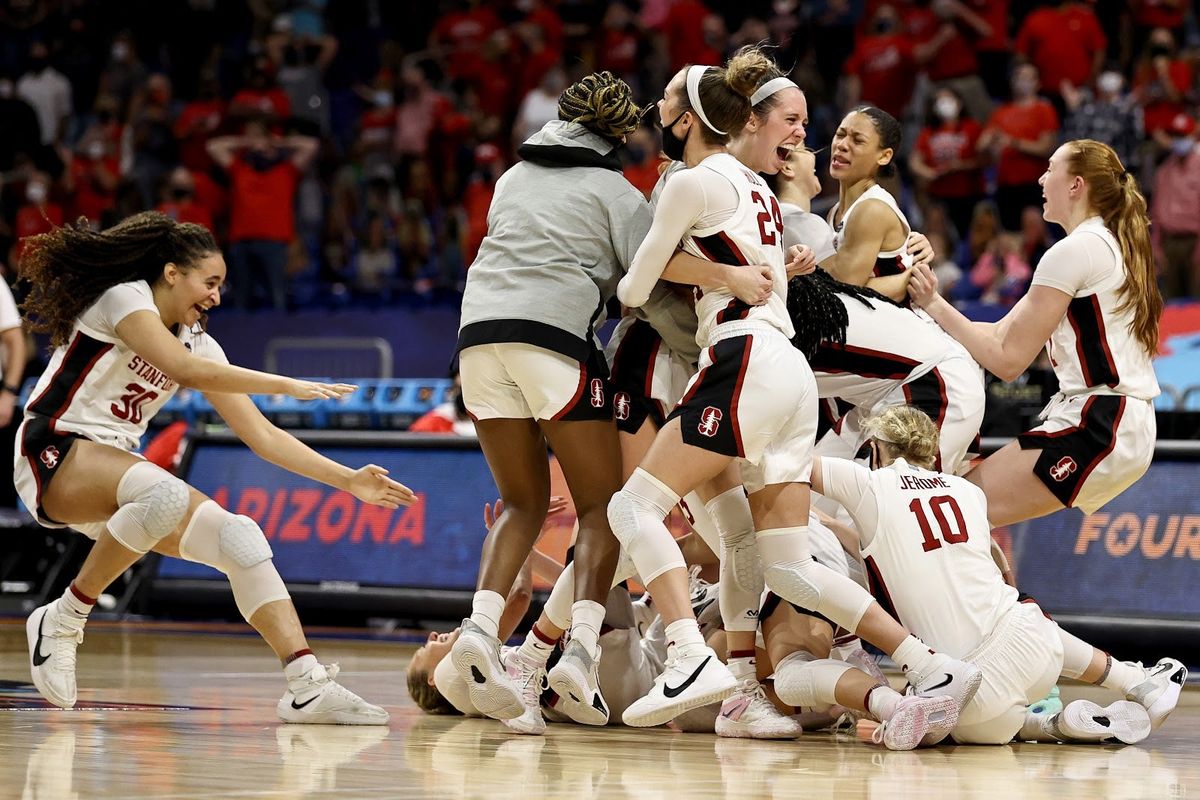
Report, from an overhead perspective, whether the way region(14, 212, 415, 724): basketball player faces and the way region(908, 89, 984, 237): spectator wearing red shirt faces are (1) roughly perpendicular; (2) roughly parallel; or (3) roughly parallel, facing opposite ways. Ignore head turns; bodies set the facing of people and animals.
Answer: roughly perpendicular

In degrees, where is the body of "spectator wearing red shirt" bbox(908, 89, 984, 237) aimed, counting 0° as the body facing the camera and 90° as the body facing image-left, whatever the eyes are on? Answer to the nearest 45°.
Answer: approximately 0°

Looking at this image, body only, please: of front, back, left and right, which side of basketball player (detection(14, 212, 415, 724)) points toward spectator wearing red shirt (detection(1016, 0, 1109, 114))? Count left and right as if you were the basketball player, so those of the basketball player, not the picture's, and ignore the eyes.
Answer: left

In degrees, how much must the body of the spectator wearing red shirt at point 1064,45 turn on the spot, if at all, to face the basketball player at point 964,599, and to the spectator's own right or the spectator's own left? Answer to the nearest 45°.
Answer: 0° — they already face them

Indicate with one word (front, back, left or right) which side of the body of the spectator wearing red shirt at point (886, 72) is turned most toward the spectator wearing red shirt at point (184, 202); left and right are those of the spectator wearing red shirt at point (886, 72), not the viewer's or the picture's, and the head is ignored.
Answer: right

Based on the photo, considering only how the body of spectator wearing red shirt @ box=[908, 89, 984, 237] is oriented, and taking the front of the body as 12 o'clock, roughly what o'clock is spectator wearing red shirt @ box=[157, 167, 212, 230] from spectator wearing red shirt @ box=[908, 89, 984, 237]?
spectator wearing red shirt @ box=[157, 167, 212, 230] is roughly at 3 o'clock from spectator wearing red shirt @ box=[908, 89, 984, 237].

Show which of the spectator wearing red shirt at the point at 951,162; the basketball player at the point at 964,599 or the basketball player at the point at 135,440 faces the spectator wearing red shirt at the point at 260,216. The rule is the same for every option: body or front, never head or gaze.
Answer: the basketball player at the point at 964,599

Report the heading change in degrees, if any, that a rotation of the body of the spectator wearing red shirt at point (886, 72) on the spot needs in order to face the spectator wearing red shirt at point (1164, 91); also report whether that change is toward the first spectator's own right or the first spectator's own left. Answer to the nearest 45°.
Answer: approximately 45° to the first spectator's own left

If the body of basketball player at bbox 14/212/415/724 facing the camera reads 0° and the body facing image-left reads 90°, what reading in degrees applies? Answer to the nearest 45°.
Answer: approximately 315°

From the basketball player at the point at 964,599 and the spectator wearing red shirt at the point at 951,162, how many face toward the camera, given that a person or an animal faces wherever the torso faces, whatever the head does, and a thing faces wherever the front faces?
1
